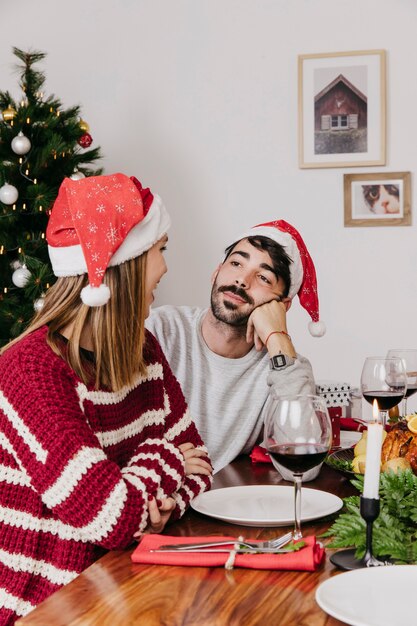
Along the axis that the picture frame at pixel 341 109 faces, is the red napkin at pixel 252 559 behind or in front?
in front

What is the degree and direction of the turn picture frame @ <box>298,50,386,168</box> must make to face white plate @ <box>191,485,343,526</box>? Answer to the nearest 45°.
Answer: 0° — it already faces it

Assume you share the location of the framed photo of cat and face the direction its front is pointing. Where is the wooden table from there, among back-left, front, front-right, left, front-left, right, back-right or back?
front

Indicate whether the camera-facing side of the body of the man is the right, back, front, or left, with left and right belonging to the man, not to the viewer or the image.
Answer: front

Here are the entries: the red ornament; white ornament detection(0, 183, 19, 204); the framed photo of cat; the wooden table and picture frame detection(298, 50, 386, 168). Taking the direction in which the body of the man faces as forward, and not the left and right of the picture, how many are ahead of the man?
1

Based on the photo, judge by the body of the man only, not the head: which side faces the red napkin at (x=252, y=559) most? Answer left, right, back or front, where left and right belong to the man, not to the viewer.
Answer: front

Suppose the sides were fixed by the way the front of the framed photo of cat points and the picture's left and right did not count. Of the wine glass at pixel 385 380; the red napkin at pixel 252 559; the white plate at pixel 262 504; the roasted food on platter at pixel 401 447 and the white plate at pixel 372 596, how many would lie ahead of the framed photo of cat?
5

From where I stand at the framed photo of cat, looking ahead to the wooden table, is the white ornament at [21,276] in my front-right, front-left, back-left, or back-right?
front-right

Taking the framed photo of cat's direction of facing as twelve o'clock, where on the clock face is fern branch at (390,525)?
The fern branch is roughly at 12 o'clock from the framed photo of cat.

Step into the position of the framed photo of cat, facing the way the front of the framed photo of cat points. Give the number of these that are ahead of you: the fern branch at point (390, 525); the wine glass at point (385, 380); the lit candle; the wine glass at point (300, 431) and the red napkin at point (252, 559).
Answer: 5

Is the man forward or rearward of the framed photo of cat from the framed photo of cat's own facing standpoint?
forward

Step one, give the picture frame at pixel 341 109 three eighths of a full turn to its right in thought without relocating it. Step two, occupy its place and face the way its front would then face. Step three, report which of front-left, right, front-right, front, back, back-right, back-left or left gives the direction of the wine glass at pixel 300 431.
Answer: back-left

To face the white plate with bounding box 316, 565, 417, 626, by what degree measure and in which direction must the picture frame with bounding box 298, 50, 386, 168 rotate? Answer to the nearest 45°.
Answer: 0° — it already faces it

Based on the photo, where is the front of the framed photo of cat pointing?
toward the camera

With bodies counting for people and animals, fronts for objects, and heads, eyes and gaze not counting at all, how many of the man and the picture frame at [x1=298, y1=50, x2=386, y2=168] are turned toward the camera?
2

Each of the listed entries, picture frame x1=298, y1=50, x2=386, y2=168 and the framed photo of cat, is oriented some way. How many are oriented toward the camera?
2

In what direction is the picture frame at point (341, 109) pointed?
toward the camera

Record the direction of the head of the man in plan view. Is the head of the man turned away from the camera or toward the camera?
toward the camera

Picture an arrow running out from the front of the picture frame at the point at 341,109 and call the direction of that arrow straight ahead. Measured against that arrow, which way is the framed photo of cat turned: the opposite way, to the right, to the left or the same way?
the same way
